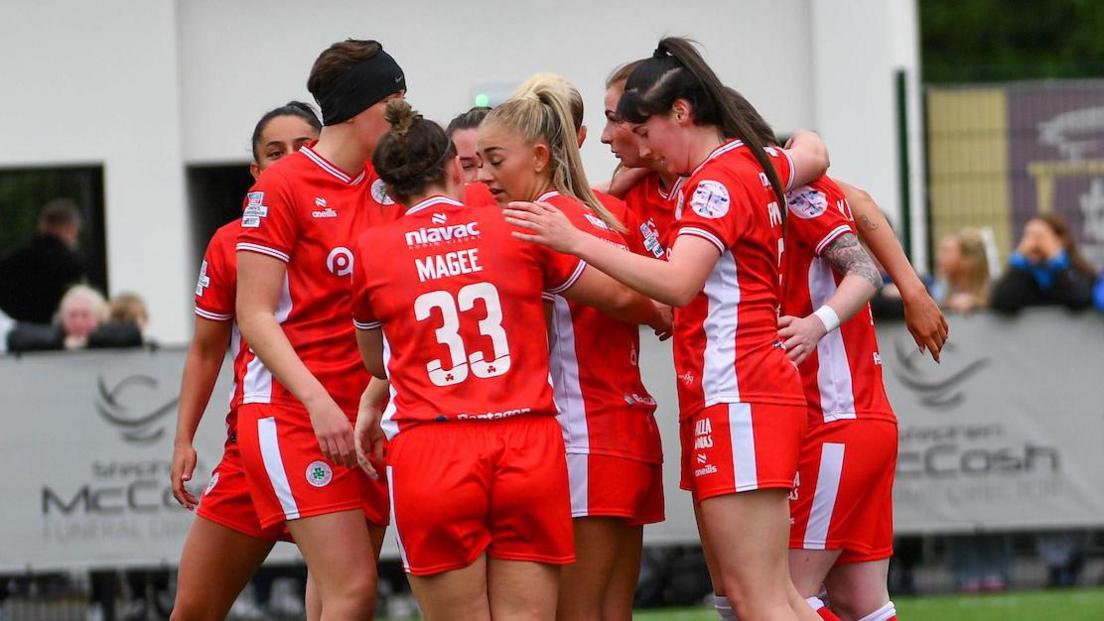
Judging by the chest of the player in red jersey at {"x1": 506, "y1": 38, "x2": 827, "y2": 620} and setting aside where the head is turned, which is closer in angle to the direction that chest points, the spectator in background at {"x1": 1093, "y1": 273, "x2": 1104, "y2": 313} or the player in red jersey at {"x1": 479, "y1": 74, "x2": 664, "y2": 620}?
the player in red jersey

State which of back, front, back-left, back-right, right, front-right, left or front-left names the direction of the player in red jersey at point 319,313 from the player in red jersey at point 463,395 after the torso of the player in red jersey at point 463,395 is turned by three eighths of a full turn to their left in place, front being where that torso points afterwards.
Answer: right

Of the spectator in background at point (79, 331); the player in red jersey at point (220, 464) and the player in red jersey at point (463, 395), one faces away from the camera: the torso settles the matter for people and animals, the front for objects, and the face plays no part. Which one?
the player in red jersey at point (463, 395)

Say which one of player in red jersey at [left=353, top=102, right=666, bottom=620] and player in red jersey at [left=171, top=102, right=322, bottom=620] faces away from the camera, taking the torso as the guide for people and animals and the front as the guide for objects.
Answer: player in red jersey at [left=353, top=102, right=666, bottom=620]

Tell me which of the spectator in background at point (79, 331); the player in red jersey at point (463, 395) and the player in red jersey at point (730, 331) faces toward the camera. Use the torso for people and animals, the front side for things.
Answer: the spectator in background

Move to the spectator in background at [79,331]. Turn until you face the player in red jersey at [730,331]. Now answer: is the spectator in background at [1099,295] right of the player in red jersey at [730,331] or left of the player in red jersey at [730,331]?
left

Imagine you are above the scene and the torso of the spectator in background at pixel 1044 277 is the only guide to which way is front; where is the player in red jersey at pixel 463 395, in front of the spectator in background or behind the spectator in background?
in front

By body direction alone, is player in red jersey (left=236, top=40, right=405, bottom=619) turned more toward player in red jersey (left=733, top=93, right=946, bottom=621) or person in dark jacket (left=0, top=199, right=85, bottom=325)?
the player in red jersey

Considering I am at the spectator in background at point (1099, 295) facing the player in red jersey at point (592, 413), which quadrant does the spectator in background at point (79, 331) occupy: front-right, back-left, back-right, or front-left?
front-right

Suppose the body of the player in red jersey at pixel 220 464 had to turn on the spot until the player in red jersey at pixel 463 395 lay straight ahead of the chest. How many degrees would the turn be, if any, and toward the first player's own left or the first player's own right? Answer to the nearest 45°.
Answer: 0° — they already face them

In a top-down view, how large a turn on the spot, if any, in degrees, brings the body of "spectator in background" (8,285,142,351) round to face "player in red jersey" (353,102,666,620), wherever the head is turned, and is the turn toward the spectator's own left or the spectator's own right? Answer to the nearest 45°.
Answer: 0° — they already face them

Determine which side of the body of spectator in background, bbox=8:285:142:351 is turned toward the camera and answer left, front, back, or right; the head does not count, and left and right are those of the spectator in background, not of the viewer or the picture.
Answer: front

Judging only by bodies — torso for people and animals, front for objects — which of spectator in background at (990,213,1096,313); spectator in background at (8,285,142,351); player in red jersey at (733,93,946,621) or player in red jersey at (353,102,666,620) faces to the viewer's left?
player in red jersey at (733,93,946,621)

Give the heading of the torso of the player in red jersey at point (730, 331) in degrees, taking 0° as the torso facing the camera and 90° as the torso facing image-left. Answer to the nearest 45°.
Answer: approximately 90°

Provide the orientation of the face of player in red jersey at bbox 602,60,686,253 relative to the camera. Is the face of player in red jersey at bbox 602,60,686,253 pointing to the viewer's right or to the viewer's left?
to the viewer's left
